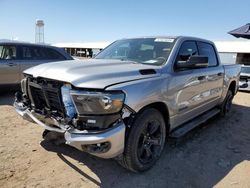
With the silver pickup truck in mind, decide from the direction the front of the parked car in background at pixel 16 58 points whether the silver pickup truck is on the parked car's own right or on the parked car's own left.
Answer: on the parked car's own left

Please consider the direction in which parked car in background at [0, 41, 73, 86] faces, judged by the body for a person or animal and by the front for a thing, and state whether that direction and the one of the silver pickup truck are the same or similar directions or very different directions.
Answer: same or similar directions

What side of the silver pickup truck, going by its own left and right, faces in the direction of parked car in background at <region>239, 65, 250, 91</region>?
back

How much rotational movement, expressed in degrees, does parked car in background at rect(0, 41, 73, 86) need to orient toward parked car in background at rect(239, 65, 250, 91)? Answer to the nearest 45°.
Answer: approximately 180°

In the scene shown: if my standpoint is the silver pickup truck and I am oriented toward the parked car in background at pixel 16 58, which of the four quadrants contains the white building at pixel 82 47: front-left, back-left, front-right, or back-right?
front-right

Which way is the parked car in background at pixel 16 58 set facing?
to the viewer's left

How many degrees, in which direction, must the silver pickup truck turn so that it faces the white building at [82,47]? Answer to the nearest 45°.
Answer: approximately 135° to its right

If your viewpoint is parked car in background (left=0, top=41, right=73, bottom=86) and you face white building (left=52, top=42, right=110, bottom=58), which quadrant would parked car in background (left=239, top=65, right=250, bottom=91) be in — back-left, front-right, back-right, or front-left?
front-right

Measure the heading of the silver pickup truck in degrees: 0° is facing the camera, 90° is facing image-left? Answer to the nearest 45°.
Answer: approximately 45°

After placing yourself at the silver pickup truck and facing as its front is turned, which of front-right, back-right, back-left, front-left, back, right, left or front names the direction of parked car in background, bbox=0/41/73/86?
right
